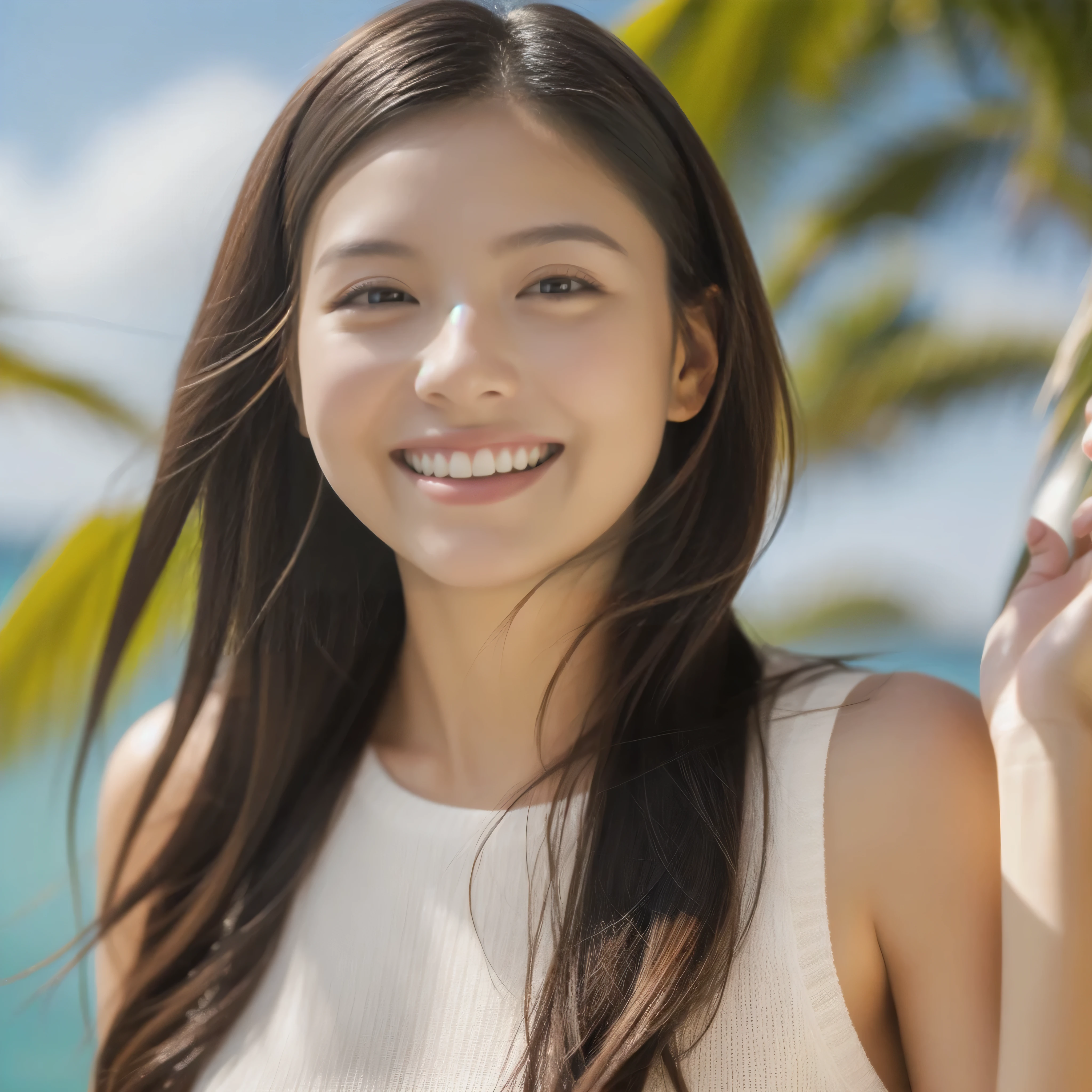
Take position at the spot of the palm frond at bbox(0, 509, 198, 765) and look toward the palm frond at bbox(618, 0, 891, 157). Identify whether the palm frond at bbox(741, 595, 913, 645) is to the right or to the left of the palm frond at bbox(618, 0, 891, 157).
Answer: left

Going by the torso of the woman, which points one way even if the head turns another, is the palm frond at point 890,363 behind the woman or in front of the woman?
behind

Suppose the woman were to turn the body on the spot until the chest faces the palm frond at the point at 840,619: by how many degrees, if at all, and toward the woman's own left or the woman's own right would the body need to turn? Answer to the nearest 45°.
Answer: approximately 180°

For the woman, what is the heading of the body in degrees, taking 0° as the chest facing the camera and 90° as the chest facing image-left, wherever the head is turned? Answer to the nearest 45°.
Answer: approximately 0°
